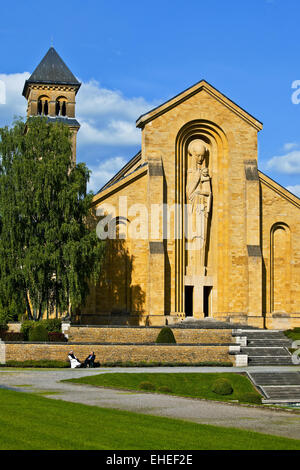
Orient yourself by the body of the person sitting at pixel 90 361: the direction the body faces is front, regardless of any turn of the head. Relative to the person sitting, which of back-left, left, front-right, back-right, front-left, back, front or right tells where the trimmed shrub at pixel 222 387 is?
left

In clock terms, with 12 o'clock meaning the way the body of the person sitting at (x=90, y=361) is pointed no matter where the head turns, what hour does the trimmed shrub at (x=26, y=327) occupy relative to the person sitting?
The trimmed shrub is roughly at 3 o'clock from the person sitting.

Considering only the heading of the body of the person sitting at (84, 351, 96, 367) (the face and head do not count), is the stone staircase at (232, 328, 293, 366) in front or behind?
behind

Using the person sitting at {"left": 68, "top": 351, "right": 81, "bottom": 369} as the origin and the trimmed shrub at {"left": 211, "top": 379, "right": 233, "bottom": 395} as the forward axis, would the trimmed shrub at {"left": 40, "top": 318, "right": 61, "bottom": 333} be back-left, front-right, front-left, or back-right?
back-left

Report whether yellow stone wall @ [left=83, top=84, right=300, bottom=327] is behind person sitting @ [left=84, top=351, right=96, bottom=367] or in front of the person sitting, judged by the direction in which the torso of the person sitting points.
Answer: behind

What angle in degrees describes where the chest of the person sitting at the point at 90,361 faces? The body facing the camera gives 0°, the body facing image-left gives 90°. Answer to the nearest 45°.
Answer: approximately 45°

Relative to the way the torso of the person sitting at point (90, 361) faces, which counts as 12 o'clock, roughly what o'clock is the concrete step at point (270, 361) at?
The concrete step is roughly at 7 o'clock from the person sitting.

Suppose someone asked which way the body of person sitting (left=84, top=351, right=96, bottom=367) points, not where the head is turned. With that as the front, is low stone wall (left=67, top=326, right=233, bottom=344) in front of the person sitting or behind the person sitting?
behind

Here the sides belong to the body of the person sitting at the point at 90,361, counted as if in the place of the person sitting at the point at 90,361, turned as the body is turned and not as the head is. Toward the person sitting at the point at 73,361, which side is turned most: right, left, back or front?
front

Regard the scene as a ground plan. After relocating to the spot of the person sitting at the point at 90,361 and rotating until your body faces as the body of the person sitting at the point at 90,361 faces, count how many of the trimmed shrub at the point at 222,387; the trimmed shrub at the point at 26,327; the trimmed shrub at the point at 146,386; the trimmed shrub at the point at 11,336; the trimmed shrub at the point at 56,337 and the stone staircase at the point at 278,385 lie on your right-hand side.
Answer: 3

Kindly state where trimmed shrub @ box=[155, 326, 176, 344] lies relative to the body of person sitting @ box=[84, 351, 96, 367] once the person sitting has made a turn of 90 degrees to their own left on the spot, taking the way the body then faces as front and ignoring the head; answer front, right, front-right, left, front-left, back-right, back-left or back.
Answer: left

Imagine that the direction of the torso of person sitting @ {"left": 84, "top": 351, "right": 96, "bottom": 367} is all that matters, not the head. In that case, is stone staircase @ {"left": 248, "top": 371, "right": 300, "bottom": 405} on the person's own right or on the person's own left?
on the person's own left

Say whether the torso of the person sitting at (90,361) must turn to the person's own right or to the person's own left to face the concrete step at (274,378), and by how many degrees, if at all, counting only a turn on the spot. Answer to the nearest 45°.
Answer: approximately 90° to the person's own left

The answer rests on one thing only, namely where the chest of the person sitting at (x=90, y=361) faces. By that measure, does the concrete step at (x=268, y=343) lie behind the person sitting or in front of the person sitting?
behind
